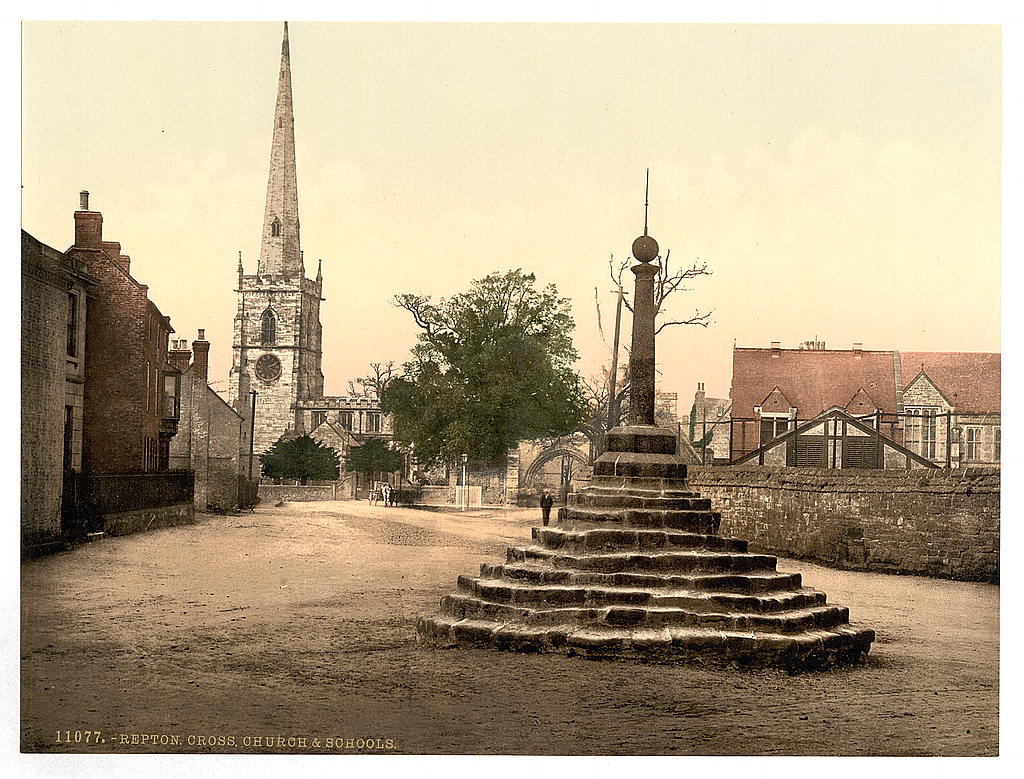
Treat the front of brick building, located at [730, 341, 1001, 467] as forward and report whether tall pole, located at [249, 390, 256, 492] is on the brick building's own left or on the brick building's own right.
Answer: on the brick building's own right

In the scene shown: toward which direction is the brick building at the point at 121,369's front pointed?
to the viewer's right

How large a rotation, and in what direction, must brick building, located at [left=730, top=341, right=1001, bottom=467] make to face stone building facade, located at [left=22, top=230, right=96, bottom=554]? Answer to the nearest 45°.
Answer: approximately 45° to its right

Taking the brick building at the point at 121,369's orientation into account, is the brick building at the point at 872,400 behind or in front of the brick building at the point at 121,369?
in front

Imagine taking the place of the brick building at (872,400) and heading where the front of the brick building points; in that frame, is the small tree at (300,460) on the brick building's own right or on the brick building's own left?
on the brick building's own right

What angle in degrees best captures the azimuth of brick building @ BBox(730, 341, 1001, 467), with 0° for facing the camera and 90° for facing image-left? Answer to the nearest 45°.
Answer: approximately 0°

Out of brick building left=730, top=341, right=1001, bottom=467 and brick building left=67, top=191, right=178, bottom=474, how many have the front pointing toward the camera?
1
